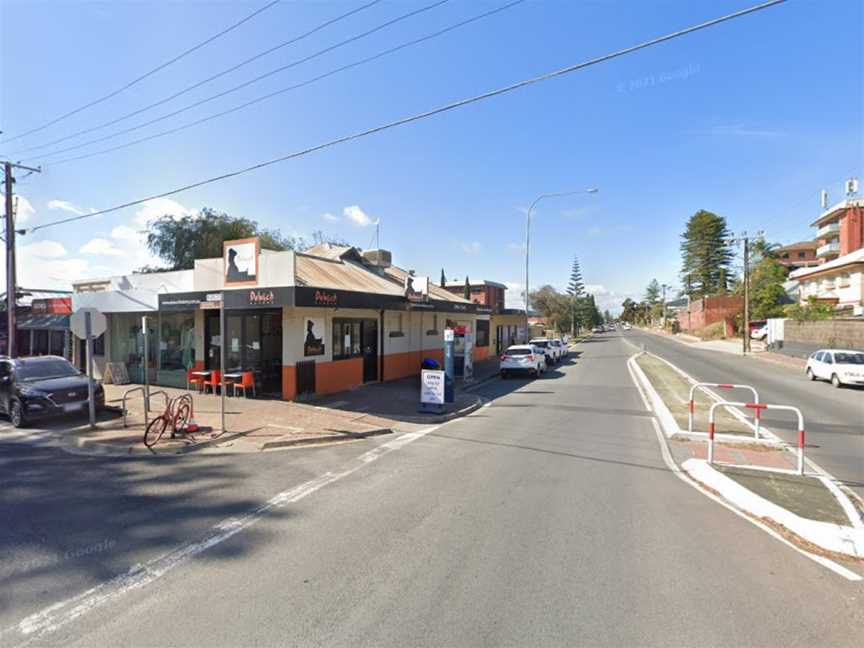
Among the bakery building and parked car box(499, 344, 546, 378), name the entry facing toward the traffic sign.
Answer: the bakery building

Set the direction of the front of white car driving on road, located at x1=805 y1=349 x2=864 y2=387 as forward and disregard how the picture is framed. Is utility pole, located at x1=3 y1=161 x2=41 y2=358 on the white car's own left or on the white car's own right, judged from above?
on the white car's own right

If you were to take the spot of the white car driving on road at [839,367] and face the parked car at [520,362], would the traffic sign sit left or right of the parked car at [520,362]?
left

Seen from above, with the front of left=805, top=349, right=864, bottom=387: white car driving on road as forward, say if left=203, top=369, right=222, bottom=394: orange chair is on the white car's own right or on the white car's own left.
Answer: on the white car's own right

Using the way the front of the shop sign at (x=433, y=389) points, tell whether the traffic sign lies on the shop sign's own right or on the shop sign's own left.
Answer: on the shop sign's own right

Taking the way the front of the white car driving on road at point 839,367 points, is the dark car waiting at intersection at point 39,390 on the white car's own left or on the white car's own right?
on the white car's own right

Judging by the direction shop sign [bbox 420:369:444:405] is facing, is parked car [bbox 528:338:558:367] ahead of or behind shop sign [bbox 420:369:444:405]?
behind

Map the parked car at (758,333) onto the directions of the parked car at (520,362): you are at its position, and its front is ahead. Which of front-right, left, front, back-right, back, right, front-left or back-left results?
front-right

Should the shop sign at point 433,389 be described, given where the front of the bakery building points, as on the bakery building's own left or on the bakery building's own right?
on the bakery building's own left

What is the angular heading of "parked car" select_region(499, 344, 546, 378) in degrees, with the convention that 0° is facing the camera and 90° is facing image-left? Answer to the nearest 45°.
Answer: approximately 180°

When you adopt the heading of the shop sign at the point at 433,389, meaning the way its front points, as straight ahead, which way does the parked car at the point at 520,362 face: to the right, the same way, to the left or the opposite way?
the opposite way

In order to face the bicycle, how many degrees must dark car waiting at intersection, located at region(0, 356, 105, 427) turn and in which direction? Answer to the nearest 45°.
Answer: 0° — it already faces it
